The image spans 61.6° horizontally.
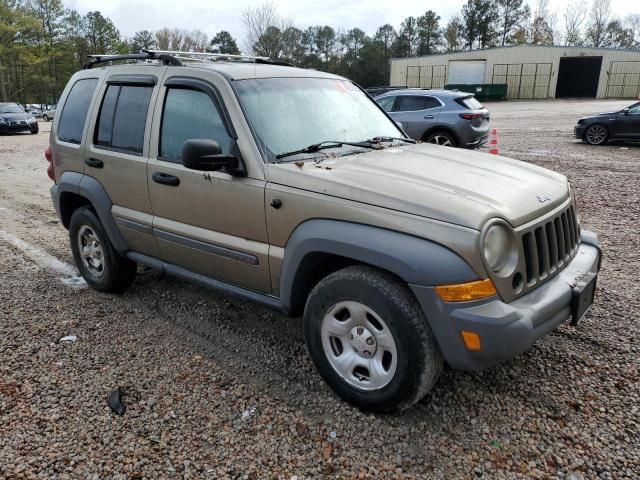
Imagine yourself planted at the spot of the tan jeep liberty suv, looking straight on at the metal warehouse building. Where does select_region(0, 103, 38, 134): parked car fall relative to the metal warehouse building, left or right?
left

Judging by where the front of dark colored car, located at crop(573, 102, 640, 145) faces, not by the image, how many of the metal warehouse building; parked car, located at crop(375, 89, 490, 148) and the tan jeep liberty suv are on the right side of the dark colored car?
1

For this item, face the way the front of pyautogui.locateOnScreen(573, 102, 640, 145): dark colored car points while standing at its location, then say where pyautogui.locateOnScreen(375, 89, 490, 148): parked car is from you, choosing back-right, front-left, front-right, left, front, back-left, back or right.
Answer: front-left

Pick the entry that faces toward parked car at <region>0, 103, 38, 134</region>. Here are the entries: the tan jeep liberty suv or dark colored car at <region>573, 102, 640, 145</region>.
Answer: the dark colored car

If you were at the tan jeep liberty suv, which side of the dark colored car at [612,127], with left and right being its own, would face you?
left

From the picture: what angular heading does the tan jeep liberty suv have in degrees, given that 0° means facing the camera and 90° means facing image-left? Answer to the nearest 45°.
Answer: approximately 315°

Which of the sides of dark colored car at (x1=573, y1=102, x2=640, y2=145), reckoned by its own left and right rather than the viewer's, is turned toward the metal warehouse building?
right

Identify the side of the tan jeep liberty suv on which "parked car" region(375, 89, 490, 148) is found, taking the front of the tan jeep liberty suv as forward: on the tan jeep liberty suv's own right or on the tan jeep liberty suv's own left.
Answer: on the tan jeep liberty suv's own left

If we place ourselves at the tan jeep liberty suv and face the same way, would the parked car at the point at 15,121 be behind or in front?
behind

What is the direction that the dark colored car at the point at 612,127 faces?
to the viewer's left

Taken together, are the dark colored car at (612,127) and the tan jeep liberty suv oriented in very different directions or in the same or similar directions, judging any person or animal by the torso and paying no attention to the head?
very different directions

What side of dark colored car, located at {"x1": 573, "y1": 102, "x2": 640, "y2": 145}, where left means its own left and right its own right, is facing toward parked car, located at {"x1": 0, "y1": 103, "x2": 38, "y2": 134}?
front

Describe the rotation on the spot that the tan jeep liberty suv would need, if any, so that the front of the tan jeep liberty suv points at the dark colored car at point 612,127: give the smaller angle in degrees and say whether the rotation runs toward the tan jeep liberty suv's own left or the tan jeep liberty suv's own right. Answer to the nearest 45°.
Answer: approximately 90° to the tan jeep liberty suv's own left
